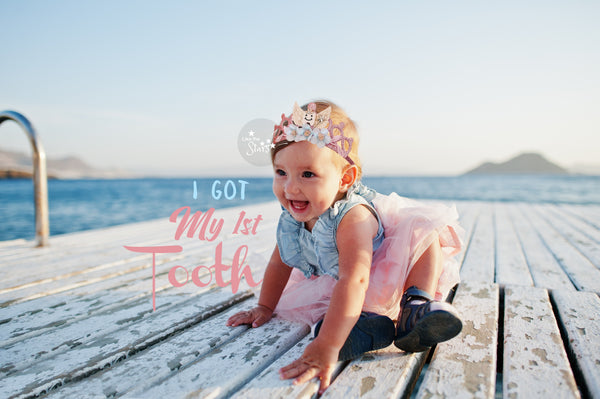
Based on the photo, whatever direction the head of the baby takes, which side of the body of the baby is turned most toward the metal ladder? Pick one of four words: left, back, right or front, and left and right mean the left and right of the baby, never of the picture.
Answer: right

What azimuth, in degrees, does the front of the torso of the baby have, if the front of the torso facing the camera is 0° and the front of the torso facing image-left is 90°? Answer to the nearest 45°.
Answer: approximately 45°
